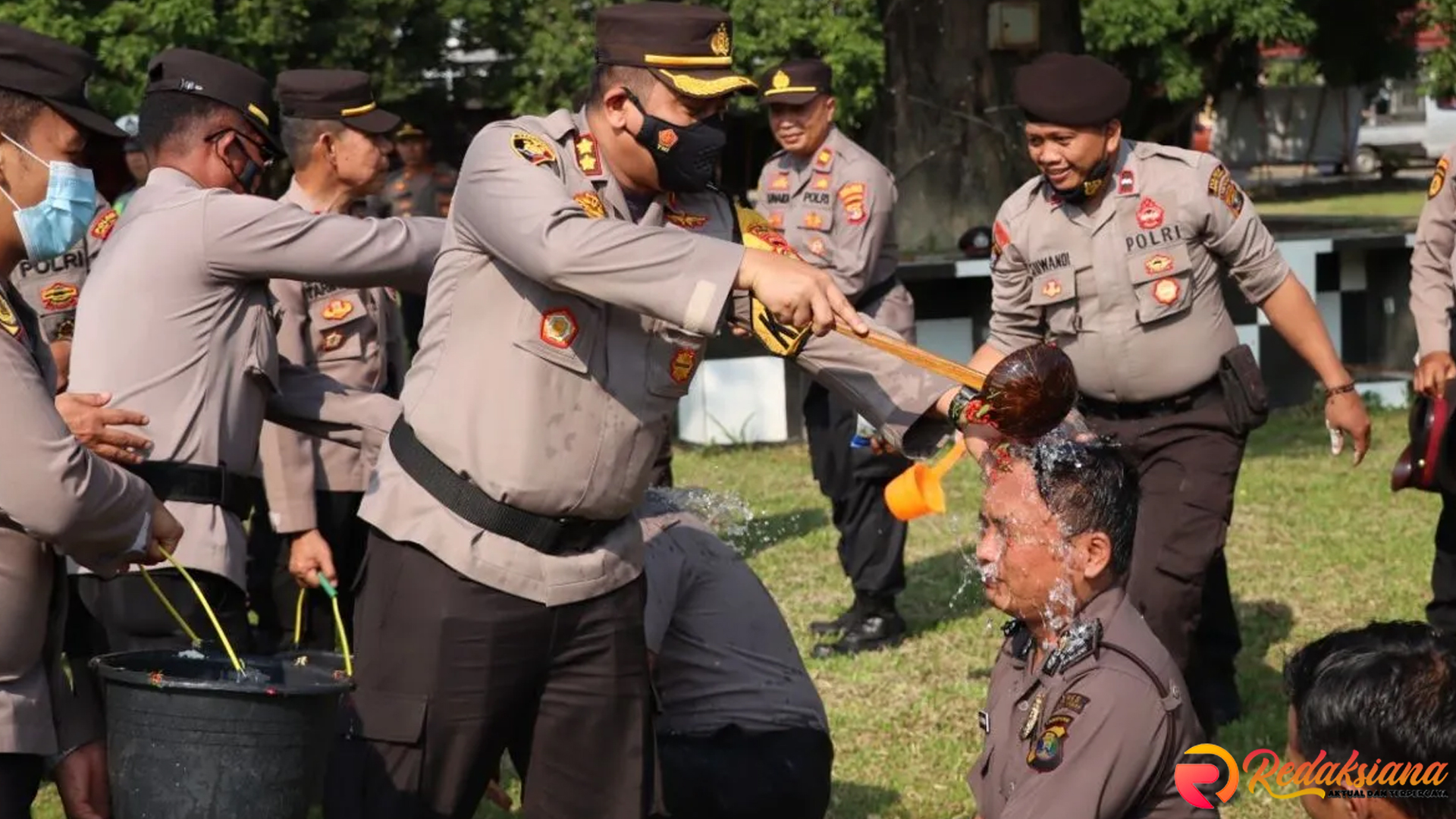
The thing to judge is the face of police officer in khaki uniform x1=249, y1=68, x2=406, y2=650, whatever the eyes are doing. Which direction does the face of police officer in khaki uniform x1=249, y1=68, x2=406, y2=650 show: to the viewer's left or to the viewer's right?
to the viewer's right

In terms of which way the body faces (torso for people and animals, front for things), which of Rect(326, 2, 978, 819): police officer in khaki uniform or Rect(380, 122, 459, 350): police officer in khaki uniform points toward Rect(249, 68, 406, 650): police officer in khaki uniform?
Rect(380, 122, 459, 350): police officer in khaki uniform

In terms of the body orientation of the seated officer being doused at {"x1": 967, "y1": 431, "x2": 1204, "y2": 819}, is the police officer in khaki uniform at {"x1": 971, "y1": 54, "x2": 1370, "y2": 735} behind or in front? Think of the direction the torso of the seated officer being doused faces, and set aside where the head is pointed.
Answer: behind

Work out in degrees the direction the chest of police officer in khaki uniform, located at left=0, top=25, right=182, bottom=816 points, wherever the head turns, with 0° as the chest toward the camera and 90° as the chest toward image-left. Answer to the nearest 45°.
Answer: approximately 270°

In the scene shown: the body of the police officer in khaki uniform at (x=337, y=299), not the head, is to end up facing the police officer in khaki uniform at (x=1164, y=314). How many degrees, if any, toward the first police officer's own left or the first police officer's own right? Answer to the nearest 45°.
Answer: approximately 45° to the first police officer's own left

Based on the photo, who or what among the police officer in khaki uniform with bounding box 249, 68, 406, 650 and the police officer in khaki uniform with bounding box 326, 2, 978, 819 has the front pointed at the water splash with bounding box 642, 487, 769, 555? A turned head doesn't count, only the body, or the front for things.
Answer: the police officer in khaki uniform with bounding box 249, 68, 406, 650

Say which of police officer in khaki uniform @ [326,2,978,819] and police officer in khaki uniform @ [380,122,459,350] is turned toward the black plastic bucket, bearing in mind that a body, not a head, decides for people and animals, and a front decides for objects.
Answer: police officer in khaki uniform @ [380,122,459,350]

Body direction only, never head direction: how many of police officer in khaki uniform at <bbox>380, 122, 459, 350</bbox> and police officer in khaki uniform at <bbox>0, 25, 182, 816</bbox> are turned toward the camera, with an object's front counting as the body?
1

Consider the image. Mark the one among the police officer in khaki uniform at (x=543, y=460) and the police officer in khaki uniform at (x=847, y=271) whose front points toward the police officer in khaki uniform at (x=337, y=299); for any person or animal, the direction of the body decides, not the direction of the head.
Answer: the police officer in khaki uniform at (x=847, y=271)
